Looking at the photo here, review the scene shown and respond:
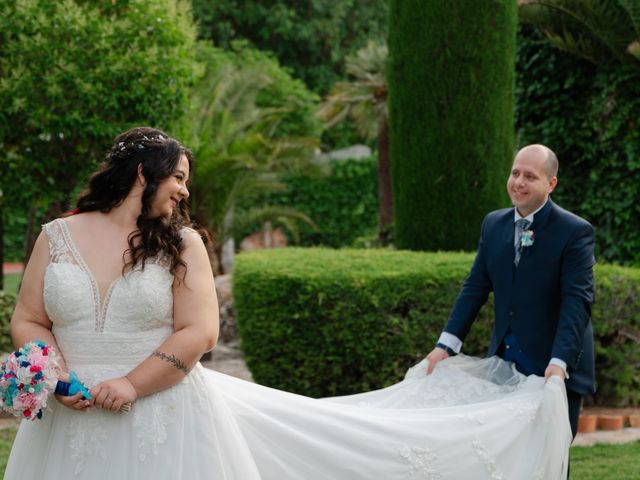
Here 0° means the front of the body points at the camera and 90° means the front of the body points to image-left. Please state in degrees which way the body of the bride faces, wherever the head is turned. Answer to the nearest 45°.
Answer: approximately 0°

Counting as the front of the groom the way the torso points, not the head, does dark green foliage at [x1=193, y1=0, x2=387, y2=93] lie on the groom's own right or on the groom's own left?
on the groom's own right

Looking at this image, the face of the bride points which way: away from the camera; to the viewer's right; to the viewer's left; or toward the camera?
to the viewer's right

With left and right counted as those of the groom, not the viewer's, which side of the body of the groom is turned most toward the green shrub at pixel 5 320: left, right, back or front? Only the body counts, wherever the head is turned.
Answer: right

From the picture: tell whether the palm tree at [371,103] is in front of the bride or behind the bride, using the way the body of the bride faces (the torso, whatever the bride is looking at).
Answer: behind

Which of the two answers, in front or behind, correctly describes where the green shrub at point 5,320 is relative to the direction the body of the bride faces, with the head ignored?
behind

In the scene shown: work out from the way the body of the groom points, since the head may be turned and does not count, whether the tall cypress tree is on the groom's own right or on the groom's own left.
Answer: on the groom's own right

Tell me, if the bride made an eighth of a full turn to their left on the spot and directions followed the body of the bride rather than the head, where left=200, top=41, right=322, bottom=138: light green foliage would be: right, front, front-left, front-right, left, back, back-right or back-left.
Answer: back-left

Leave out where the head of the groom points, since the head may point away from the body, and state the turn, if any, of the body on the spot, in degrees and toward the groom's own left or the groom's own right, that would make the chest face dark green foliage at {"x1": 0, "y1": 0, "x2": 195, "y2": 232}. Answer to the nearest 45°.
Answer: approximately 90° to the groom's own right

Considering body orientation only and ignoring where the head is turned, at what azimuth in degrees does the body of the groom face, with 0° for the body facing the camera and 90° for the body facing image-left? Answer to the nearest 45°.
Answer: approximately 45°
